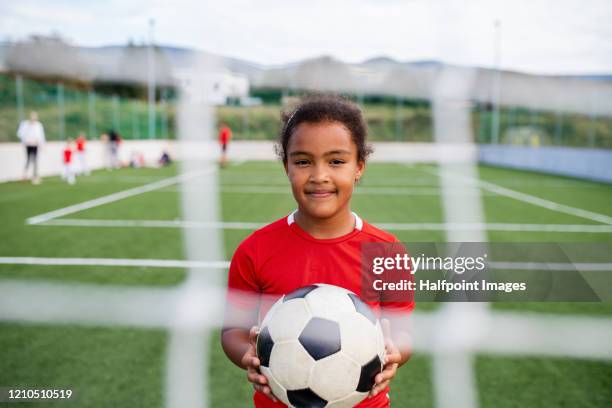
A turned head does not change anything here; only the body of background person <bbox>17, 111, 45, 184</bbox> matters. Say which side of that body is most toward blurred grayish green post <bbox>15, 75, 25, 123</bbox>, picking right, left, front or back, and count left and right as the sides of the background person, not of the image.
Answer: back

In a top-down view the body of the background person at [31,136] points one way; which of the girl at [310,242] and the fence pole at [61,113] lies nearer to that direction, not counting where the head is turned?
the girl

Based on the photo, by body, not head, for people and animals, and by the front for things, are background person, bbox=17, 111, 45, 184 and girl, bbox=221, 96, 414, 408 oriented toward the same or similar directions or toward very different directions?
same or similar directions

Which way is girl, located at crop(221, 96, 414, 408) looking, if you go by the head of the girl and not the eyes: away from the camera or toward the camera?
toward the camera

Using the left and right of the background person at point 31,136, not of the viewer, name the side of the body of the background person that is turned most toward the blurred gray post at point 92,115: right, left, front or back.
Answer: back

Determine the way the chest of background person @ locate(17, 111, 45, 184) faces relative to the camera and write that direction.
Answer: toward the camera

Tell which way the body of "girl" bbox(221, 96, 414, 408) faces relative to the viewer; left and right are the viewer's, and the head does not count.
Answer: facing the viewer

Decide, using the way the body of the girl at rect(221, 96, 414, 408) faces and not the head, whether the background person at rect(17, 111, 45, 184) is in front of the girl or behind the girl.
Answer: behind

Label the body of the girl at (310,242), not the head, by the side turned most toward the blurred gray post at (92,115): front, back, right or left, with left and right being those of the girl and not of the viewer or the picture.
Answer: back

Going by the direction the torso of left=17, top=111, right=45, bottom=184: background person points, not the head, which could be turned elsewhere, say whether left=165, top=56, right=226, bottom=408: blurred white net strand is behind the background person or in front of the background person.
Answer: in front

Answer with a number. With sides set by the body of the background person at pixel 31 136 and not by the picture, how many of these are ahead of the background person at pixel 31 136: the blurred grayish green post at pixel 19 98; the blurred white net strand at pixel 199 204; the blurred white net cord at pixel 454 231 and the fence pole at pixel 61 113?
2

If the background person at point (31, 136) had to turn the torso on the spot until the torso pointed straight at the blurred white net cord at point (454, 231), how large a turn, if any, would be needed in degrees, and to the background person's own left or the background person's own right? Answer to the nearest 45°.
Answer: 0° — they already face it

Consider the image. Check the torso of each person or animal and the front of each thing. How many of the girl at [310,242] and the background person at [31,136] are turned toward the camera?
2

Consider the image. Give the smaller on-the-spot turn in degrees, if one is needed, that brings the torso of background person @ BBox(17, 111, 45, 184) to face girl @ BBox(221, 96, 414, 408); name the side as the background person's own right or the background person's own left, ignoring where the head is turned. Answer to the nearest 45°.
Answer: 0° — they already face them
